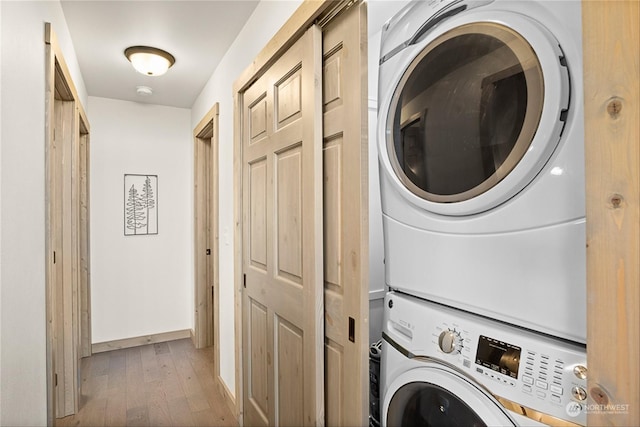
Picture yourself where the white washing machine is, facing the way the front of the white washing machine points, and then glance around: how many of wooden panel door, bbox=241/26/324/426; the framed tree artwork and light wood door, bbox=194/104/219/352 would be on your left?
0

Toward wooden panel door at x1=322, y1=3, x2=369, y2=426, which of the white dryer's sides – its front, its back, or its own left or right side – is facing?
right

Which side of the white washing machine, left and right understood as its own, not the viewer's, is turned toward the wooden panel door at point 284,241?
right

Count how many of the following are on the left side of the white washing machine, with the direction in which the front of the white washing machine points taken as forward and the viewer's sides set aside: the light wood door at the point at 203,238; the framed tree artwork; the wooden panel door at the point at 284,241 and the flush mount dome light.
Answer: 0

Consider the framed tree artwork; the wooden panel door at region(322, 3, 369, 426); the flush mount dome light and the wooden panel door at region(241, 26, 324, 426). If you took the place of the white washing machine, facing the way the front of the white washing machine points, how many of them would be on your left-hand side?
0

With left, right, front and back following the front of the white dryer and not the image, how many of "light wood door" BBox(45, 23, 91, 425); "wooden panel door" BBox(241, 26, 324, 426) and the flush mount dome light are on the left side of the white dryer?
0

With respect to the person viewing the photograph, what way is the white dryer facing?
facing the viewer and to the left of the viewer
